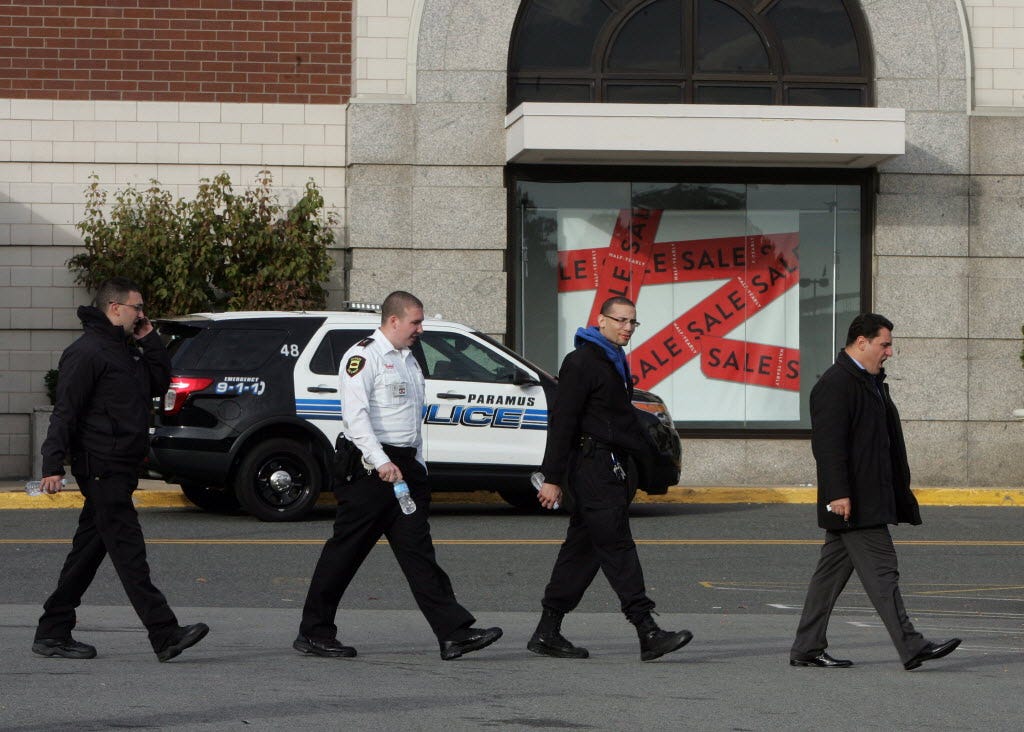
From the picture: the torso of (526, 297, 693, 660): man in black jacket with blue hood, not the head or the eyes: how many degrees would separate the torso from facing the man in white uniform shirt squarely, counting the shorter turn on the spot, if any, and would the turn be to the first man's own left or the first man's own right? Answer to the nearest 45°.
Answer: approximately 180°

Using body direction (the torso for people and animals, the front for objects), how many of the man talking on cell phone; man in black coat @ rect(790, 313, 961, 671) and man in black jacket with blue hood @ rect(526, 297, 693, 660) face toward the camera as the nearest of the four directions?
0

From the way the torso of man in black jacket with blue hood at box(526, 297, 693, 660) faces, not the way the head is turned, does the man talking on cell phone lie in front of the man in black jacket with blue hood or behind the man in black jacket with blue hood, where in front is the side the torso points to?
behind

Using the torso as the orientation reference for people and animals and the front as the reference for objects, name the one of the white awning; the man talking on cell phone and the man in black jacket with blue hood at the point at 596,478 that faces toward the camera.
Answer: the white awning

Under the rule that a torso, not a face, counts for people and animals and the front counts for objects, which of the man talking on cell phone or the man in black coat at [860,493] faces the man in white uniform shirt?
the man talking on cell phone

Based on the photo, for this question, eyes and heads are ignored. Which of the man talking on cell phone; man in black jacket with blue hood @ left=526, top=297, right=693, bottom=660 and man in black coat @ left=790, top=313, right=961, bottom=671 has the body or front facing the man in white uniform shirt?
the man talking on cell phone

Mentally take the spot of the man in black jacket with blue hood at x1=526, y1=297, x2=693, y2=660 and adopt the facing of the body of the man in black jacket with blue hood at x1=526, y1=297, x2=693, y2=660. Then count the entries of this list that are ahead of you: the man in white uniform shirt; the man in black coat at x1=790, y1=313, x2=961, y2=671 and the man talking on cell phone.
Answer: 1

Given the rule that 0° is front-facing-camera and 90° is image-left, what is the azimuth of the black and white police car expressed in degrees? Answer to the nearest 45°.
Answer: approximately 270°

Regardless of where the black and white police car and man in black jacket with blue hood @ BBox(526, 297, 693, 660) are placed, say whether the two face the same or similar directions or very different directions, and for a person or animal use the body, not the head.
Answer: same or similar directions

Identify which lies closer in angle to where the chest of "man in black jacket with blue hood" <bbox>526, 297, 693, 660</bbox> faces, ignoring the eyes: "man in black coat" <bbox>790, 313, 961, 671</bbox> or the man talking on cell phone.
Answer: the man in black coat

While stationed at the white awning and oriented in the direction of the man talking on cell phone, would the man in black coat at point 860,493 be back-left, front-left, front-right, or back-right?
front-left

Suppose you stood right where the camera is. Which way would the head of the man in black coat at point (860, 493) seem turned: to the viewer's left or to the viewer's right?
to the viewer's right

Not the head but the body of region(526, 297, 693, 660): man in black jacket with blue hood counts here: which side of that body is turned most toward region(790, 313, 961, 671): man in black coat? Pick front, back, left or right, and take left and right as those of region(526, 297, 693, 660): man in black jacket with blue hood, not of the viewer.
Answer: front

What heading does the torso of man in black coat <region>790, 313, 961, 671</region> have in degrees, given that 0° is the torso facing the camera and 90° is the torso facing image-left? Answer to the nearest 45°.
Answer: approximately 270°

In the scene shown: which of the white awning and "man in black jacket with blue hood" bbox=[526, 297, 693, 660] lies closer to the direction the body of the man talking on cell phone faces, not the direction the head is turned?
the man in black jacket with blue hood

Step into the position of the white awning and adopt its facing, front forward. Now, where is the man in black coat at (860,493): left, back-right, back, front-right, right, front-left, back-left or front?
front

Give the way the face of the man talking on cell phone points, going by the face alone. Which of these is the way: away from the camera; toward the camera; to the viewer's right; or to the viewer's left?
to the viewer's right

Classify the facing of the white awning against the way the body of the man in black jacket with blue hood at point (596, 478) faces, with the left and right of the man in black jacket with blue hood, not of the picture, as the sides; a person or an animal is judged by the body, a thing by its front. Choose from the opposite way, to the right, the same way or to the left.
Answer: to the right

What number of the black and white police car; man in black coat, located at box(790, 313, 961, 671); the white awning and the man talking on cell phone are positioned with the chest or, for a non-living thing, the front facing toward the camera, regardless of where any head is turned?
1

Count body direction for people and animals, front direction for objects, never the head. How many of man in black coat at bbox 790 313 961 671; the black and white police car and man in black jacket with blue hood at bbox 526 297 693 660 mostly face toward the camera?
0

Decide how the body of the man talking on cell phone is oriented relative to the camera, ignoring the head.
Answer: to the viewer's right

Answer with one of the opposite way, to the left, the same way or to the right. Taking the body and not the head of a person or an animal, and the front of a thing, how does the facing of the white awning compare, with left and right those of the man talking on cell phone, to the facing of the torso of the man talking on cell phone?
to the right

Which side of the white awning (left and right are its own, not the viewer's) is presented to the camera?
front
